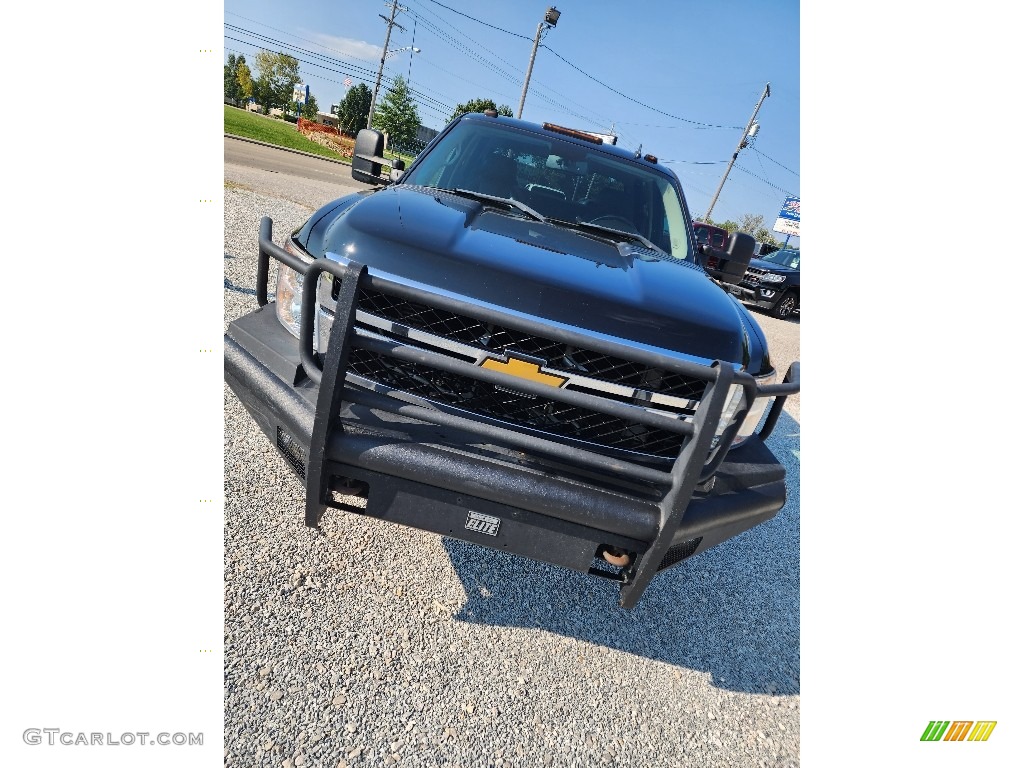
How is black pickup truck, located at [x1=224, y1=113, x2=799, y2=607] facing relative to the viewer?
toward the camera

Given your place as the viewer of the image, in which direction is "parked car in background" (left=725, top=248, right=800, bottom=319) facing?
facing the viewer and to the left of the viewer

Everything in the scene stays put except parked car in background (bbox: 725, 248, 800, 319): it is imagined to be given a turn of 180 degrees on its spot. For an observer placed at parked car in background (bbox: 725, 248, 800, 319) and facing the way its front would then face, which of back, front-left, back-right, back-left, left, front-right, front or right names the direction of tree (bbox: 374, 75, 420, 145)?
left

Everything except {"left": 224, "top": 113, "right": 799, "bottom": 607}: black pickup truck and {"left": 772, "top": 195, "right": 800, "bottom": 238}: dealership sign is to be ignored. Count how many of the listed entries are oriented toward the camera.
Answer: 2

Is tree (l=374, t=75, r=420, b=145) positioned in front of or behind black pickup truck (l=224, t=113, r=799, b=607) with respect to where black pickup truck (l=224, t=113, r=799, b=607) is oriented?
behind

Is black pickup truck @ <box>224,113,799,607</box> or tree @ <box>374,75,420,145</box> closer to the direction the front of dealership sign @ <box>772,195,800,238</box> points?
the black pickup truck

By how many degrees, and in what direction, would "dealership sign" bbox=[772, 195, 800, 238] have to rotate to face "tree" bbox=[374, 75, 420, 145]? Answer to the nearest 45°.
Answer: approximately 135° to its right

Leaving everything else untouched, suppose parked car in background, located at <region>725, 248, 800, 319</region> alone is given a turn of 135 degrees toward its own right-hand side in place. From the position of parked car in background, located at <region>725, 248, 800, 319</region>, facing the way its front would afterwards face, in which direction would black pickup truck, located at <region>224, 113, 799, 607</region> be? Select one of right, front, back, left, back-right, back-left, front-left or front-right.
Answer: back

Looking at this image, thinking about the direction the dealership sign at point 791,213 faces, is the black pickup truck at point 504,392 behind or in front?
in front

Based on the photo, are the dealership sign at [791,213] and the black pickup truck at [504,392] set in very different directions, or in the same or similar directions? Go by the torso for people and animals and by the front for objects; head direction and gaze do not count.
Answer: same or similar directions

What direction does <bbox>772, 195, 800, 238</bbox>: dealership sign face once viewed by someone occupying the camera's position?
facing the viewer
